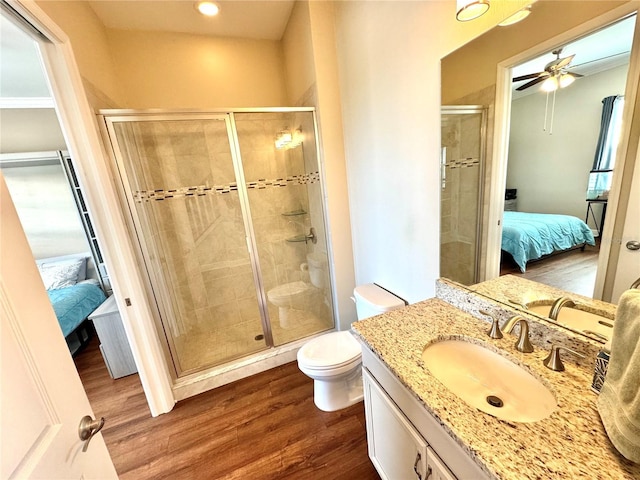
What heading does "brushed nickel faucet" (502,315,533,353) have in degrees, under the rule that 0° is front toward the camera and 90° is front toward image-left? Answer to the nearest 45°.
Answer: approximately 45°

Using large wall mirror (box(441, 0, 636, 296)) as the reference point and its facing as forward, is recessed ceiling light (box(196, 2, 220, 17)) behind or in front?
in front

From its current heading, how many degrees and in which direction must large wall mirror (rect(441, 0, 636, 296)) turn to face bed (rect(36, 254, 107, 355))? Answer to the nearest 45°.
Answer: approximately 45° to its right

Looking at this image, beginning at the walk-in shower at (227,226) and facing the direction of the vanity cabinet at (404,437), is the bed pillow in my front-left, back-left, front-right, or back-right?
back-right

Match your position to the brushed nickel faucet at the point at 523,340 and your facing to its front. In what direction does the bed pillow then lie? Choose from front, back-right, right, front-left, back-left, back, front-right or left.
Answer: front-right

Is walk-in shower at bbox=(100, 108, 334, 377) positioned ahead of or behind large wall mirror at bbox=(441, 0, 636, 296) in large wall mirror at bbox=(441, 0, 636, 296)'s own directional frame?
ahead

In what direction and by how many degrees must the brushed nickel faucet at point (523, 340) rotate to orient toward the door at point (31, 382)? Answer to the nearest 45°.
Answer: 0° — it already faces it

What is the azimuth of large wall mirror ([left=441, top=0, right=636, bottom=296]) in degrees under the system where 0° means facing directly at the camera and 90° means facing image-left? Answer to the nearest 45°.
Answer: approximately 45°

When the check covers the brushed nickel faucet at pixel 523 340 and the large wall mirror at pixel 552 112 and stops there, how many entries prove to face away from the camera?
0
